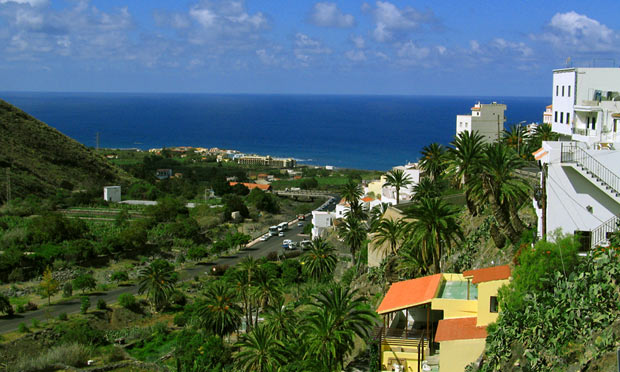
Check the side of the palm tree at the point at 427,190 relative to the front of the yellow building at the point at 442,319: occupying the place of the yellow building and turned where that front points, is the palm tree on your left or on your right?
on your right

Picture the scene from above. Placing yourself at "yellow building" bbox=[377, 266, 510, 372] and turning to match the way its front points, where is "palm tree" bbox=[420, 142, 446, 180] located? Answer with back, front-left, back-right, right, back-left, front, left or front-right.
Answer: back-right

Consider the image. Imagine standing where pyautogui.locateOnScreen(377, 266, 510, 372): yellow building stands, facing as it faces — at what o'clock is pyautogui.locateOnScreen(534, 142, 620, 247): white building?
The white building is roughly at 6 o'clock from the yellow building.

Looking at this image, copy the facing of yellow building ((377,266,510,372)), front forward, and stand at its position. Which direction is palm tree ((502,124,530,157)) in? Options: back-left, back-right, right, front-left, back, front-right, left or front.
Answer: back-right

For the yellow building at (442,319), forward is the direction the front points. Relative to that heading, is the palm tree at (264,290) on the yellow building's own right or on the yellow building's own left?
on the yellow building's own right

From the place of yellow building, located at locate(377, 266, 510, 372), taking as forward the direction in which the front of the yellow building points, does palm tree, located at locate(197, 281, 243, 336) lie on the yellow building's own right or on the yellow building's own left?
on the yellow building's own right

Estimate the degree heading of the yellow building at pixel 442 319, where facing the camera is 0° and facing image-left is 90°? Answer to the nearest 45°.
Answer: approximately 45°

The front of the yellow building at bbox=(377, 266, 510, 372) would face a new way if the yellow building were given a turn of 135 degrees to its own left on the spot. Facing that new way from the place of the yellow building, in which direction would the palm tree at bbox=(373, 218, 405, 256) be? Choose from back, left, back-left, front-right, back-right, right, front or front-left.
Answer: left

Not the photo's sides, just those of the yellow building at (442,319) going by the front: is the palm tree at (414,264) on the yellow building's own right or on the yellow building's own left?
on the yellow building's own right

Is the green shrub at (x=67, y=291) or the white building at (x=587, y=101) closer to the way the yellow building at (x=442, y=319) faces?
the green shrub
